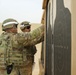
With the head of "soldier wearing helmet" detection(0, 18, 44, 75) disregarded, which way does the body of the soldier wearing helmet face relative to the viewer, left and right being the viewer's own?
facing away from the viewer and to the right of the viewer
